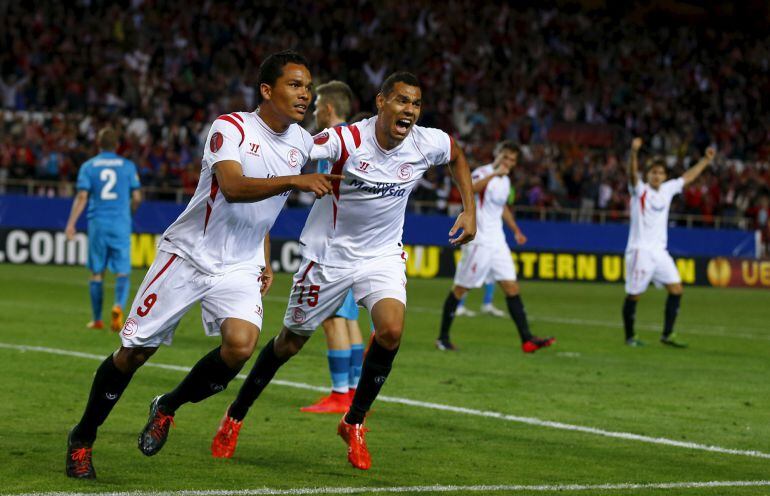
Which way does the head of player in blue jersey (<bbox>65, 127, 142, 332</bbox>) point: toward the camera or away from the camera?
away from the camera

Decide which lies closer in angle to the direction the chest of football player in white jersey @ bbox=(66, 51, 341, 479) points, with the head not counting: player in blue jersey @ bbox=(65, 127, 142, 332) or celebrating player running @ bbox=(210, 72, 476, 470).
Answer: the celebrating player running

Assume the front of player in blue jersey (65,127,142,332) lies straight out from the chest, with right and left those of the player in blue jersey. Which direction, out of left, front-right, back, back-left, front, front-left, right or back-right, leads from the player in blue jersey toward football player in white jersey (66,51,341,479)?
back

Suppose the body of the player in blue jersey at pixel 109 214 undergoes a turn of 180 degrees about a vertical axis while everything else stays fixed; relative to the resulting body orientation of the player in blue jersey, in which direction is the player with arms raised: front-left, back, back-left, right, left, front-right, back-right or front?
left

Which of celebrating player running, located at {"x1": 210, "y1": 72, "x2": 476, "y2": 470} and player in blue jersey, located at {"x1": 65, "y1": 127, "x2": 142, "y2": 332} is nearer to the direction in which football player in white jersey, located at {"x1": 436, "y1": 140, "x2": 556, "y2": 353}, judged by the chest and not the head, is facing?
the celebrating player running

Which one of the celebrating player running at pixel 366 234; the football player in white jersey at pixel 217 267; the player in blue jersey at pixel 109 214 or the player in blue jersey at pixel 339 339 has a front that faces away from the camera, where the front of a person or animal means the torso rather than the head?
the player in blue jersey at pixel 109 214

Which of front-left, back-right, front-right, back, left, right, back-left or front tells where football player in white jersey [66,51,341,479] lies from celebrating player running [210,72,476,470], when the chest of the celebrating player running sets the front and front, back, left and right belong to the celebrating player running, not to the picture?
right

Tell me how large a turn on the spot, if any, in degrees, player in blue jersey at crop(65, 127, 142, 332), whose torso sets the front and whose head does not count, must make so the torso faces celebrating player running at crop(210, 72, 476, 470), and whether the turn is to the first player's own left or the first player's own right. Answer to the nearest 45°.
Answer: approximately 180°

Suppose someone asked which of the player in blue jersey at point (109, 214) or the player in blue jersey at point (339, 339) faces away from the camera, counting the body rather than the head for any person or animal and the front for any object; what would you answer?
the player in blue jersey at point (109, 214)

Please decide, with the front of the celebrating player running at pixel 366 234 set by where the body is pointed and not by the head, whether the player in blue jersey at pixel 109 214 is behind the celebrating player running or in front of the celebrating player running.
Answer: behind

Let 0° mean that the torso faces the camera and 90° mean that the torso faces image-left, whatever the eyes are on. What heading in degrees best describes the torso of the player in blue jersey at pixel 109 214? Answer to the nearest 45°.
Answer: approximately 180°

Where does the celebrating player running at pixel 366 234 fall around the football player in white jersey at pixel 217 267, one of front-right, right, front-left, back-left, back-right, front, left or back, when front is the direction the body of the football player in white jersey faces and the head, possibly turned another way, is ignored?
left

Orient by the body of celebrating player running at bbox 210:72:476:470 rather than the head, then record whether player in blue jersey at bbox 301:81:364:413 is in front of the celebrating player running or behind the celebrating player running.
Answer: behind
